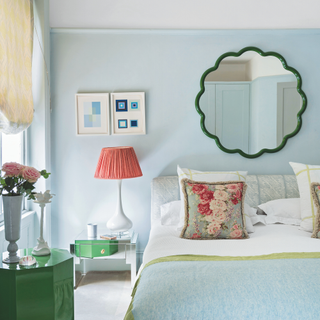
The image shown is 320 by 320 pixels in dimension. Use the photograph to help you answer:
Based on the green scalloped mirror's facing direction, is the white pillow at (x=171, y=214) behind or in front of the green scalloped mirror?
in front

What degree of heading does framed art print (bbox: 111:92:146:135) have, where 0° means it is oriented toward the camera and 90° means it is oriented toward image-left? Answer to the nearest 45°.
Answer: approximately 0°

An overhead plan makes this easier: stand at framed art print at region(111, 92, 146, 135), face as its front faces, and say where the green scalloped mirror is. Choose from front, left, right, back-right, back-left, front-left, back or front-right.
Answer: left

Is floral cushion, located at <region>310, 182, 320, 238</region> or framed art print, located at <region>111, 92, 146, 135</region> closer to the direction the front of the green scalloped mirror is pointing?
the floral cushion

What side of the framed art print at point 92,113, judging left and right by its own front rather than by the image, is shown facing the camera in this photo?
front

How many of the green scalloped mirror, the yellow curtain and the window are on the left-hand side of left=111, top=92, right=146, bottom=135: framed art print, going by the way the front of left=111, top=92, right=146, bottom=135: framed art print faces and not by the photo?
1

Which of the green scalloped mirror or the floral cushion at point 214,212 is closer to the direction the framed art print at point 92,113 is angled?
the floral cushion

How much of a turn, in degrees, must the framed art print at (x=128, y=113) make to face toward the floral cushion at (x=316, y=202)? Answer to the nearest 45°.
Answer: approximately 45° to its left
